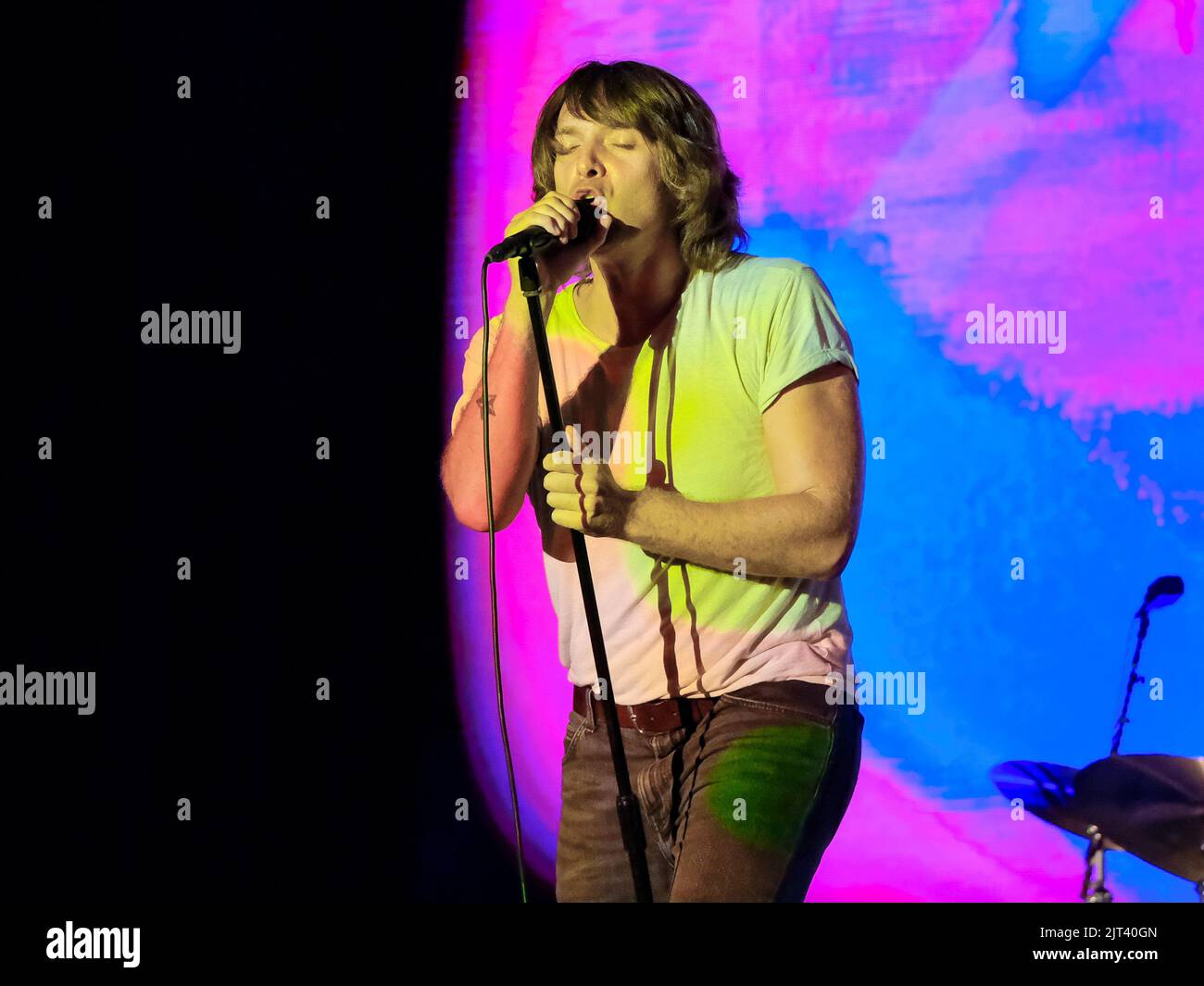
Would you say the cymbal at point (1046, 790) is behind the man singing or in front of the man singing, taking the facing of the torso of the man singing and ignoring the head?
behind

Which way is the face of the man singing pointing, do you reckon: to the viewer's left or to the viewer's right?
to the viewer's left

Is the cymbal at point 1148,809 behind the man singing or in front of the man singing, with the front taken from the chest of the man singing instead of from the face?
behind

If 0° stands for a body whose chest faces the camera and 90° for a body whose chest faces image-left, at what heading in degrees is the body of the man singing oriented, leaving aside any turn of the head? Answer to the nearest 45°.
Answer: approximately 45°
